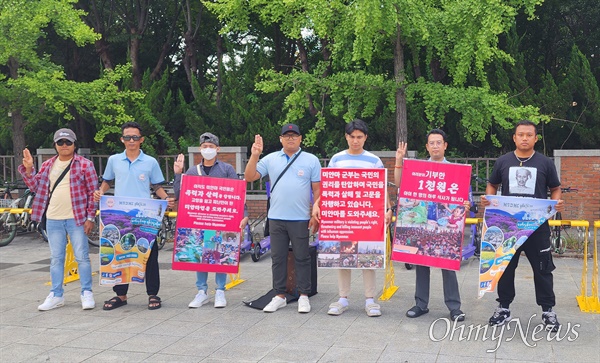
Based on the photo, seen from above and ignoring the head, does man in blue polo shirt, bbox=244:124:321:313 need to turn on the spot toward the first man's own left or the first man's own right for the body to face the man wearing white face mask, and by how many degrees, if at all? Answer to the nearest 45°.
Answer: approximately 90° to the first man's own right

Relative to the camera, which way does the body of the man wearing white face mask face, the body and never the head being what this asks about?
toward the camera

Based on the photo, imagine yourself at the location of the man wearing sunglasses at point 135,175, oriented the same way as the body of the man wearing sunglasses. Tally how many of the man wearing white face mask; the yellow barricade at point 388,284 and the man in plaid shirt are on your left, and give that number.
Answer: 2

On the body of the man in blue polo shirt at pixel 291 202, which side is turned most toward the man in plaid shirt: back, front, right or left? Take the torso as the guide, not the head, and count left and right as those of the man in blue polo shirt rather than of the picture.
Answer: right

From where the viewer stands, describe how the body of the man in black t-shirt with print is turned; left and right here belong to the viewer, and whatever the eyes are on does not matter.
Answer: facing the viewer

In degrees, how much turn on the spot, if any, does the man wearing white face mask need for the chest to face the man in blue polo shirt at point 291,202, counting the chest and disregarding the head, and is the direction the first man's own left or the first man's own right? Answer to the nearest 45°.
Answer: approximately 45° to the first man's own left
